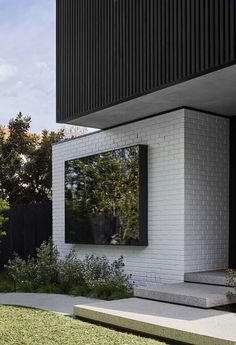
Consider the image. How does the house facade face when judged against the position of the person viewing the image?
facing the viewer and to the left of the viewer

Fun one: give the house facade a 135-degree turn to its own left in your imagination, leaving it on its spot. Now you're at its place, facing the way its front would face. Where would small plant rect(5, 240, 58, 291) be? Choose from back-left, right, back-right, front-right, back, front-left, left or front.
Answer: back-left

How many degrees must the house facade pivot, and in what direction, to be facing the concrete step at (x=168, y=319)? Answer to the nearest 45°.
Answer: approximately 45° to its left

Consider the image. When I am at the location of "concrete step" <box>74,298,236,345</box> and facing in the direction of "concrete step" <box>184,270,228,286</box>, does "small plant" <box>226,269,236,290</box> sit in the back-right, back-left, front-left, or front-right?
front-right

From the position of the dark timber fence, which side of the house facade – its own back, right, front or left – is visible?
right
